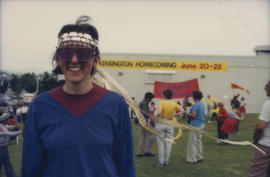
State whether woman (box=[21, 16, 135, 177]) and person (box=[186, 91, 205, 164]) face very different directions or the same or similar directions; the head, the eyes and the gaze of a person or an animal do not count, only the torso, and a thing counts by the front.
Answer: very different directions

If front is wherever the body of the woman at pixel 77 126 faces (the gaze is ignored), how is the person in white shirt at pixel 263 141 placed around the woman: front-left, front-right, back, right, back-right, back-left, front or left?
back-left

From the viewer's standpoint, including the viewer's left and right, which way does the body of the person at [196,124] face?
facing away from the viewer and to the left of the viewer

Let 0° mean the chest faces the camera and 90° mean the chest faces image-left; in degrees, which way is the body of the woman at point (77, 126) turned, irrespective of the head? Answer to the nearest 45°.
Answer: approximately 0°

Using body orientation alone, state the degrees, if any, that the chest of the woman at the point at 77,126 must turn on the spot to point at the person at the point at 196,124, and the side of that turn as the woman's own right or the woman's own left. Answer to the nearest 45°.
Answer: approximately 135° to the woman's own left
